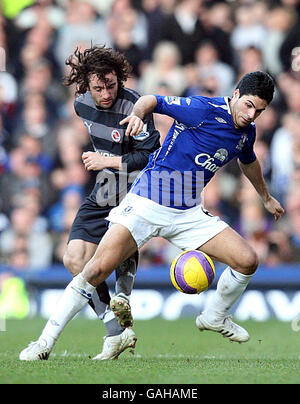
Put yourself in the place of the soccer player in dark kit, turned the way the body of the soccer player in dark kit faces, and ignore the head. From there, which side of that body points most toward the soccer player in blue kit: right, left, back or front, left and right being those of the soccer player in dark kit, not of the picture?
left

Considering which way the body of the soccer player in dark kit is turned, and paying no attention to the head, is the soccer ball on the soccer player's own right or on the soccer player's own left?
on the soccer player's own left

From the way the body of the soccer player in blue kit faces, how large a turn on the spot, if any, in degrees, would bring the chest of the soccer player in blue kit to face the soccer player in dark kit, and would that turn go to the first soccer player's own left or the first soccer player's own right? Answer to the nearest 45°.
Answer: approximately 180°

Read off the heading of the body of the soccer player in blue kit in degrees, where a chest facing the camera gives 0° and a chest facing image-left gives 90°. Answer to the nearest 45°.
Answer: approximately 315°

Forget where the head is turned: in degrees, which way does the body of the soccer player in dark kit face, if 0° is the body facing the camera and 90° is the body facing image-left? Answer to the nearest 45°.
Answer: approximately 45°
